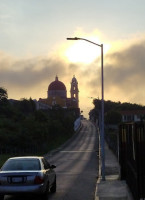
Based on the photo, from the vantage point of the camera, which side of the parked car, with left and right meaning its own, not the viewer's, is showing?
back
